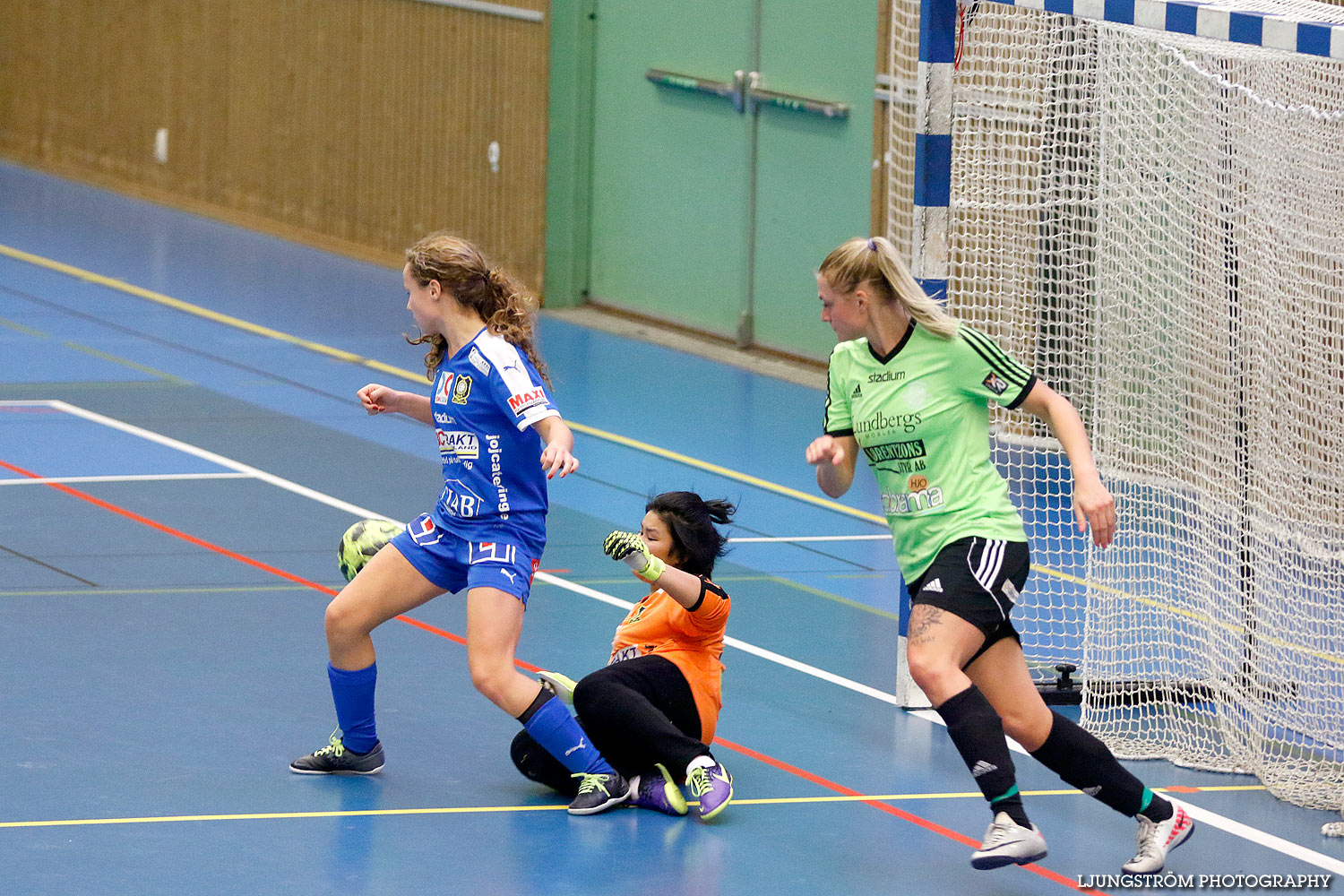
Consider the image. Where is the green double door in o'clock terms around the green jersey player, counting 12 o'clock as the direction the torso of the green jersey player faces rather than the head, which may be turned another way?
The green double door is roughly at 4 o'clock from the green jersey player.

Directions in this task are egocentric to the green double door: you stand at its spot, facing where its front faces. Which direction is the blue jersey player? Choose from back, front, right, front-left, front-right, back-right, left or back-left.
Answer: front-left

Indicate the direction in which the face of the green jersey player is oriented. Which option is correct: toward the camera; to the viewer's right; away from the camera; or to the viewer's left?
to the viewer's left

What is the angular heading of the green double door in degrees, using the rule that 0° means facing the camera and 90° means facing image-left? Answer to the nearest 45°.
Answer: approximately 45°

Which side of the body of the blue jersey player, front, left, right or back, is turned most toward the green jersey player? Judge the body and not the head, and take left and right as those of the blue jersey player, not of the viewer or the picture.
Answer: left

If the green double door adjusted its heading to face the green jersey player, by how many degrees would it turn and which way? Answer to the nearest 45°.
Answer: approximately 45° to its left
